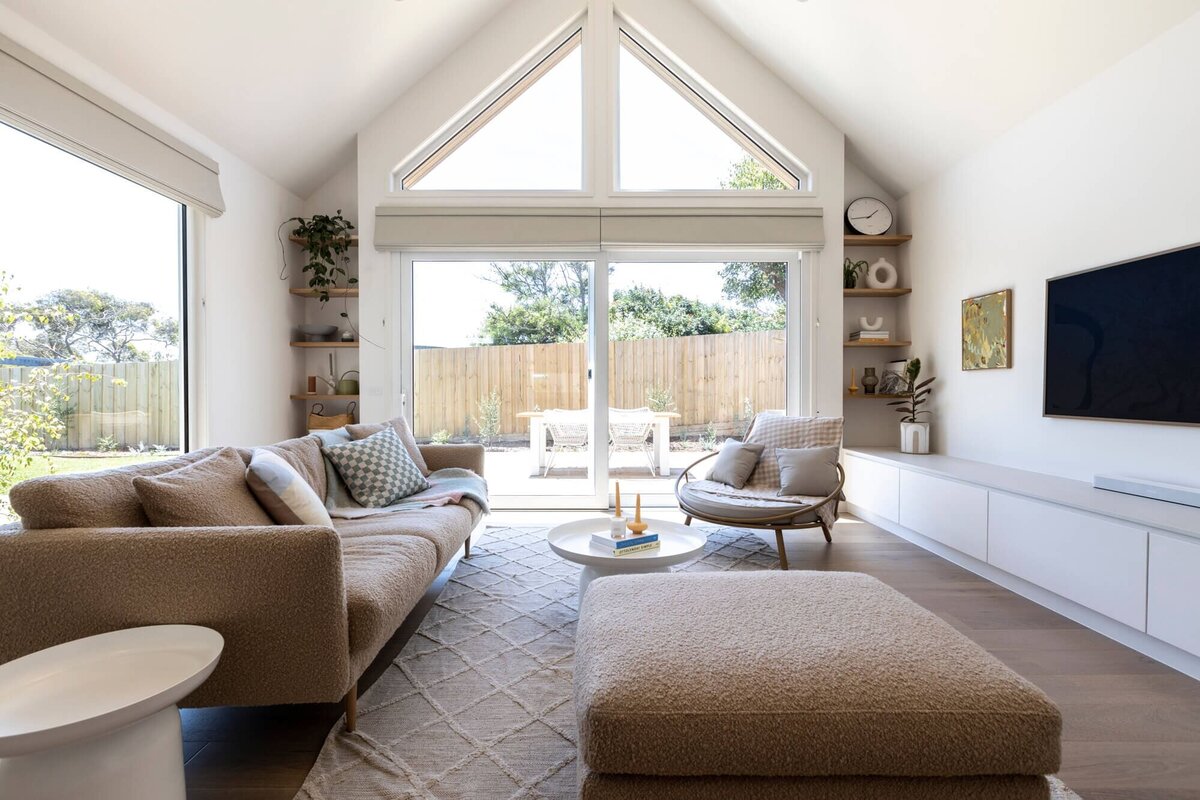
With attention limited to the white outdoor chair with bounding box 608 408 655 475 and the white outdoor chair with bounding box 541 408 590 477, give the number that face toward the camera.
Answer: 0

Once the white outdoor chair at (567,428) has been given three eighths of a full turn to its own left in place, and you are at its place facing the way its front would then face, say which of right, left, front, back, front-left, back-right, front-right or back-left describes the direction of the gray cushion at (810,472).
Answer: left

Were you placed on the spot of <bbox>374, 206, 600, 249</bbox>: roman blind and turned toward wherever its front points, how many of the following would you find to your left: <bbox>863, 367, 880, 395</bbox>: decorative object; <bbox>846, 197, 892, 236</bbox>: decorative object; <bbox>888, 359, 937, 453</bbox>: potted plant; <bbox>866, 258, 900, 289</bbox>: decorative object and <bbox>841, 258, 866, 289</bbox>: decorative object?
5

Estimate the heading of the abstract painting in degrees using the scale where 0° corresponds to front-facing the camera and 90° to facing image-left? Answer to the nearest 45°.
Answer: approximately 45°

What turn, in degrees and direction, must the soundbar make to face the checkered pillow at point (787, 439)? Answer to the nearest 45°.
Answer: approximately 45° to its right

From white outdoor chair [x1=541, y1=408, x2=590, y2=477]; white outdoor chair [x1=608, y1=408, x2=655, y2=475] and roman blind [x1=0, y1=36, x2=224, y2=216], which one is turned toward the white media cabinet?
the roman blind

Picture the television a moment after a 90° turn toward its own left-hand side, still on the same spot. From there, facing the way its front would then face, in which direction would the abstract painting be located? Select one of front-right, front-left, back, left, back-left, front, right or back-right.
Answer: back

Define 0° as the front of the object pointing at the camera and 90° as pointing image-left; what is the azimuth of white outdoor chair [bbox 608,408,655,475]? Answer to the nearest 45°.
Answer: approximately 180°

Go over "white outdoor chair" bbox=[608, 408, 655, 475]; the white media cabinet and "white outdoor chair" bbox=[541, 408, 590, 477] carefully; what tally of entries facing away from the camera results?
2

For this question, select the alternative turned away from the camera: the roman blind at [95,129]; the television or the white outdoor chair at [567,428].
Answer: the white outdoor chair

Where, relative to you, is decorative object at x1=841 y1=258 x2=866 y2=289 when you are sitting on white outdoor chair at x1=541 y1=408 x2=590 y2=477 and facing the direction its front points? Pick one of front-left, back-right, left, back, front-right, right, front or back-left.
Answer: right

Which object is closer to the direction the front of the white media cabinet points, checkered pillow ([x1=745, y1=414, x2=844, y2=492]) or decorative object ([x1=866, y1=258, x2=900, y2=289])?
the checkered pillow

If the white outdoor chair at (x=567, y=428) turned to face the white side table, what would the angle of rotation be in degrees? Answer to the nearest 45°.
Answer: approximately 180°

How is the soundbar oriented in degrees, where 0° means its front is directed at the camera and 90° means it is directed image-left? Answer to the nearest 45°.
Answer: approximately 45°

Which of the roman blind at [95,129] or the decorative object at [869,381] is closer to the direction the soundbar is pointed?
the roman blind

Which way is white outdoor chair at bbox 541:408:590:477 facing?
away from the camera
